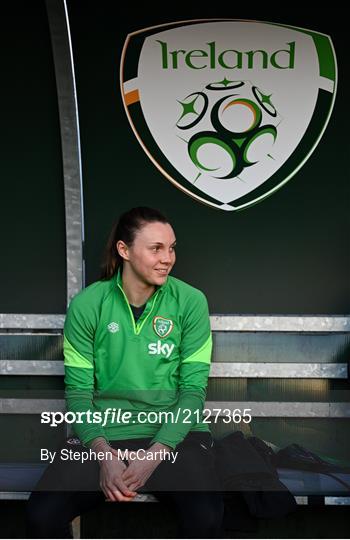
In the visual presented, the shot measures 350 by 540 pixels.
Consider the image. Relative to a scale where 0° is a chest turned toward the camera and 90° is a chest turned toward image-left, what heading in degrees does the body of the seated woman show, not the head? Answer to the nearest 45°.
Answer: approximately 0°

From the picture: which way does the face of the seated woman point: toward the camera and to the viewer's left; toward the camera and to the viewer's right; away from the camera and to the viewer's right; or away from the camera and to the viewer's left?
toward the camera and to the viewer's right

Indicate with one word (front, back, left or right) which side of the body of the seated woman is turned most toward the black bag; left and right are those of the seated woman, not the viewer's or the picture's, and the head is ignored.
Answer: left
